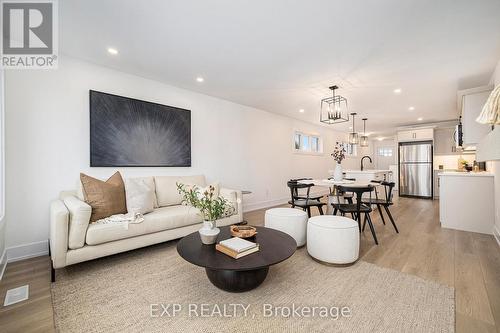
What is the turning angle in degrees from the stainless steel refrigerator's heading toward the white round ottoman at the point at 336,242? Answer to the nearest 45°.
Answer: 0° — it already faces it

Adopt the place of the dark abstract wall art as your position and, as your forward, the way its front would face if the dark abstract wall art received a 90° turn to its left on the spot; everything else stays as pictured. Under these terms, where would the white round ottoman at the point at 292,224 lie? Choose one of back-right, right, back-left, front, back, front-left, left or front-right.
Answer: right

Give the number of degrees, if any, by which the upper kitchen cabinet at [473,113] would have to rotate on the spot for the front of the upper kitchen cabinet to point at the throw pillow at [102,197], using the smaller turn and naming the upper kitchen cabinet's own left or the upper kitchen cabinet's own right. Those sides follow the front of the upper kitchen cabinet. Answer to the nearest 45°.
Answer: approximately 45° to the upper kitchen cabinet's own left

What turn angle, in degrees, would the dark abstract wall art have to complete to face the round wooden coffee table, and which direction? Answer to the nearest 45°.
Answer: approximately 45° to its right

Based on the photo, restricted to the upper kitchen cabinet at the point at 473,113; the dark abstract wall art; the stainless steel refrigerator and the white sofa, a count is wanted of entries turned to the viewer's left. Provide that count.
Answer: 1

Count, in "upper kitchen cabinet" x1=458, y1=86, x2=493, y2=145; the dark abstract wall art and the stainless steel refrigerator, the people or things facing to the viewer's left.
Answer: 1

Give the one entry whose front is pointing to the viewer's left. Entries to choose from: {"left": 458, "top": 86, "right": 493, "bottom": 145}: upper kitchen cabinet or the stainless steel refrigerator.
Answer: the upper kitchen cabinet

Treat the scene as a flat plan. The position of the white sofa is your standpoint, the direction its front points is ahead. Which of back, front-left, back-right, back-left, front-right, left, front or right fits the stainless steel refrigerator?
front-left

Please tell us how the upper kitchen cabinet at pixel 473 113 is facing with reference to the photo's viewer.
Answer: facing to the left of the viewer

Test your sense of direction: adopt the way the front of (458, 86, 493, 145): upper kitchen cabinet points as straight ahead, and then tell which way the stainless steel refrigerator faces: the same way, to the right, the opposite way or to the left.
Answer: to the left

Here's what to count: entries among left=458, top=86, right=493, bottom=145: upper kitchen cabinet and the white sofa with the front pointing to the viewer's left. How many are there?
1

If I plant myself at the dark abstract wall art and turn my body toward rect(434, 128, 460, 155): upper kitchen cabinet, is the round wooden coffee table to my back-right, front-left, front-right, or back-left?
front-right

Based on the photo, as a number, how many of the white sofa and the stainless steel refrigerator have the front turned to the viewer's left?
0

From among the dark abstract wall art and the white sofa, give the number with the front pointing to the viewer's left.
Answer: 0

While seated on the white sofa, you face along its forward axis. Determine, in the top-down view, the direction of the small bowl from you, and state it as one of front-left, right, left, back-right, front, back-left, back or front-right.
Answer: front

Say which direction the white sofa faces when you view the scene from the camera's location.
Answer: facing the viewer and to the right of the viewer

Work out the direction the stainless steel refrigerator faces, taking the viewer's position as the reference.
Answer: facing the viewer
